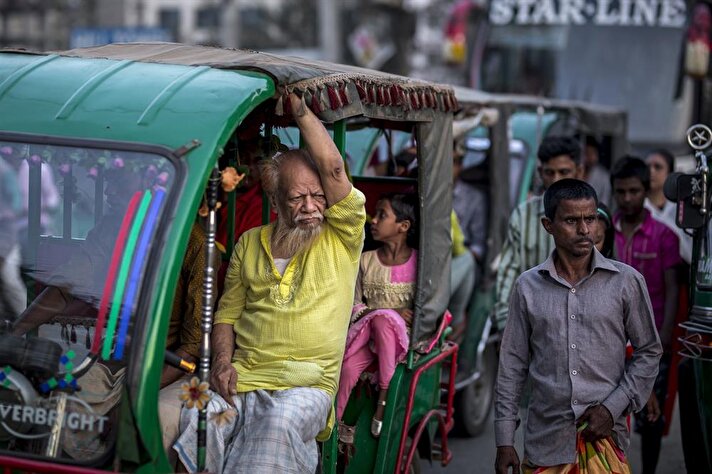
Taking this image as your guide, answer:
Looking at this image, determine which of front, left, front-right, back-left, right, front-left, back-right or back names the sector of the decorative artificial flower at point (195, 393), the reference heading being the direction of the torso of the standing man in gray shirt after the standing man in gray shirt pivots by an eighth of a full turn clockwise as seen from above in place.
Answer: front

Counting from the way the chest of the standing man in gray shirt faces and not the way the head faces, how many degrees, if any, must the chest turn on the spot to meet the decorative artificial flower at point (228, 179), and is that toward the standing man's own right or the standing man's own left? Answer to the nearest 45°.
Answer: approximately 45° to the standing man's own right

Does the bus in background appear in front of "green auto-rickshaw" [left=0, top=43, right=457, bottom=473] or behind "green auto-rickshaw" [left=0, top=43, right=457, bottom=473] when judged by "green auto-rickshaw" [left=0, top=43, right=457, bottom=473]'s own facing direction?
behind

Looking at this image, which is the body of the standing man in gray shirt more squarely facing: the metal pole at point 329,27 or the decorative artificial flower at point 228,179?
the decorative artificial flower

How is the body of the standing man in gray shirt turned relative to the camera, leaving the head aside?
toward the camera

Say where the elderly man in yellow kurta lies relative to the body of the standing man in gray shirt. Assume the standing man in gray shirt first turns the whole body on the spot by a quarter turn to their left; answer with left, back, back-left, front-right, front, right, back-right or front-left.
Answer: back

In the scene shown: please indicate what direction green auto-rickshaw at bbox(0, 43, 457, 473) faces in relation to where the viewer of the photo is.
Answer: facing the viewer and to the left of the viewer

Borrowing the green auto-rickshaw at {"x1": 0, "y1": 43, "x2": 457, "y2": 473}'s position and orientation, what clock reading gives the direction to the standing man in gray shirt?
The standing man in gray shirt is roughly at 7 o'clock from the green auto-rickshaw.

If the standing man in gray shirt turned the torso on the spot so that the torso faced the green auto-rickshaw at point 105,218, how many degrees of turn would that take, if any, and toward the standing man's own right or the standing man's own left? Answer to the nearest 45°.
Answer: approximately 45° to the standing man's own right

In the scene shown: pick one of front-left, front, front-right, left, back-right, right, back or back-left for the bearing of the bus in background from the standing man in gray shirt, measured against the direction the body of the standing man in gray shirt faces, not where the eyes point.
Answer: back

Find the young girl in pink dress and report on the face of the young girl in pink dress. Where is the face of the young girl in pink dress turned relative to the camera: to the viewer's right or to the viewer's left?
to the viewer's left

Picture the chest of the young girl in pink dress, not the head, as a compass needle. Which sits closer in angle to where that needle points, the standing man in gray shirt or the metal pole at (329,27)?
the standing man in gray shirt
